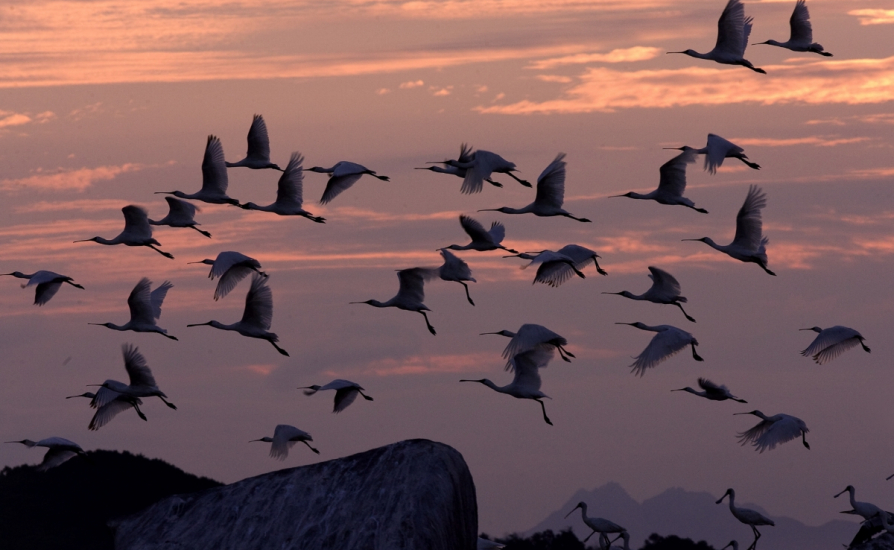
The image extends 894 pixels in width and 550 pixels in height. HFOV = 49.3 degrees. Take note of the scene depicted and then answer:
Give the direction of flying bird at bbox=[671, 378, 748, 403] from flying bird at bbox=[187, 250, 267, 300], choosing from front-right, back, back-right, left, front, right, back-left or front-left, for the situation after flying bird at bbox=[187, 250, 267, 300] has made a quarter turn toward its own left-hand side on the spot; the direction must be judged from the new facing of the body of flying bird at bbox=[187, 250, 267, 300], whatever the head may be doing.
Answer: left

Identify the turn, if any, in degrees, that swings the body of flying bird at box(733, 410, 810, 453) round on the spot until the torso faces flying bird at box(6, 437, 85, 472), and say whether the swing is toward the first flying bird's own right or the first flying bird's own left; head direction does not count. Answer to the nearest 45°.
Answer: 0° — it already faces it

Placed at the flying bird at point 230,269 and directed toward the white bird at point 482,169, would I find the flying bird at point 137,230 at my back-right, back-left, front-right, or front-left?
back-left

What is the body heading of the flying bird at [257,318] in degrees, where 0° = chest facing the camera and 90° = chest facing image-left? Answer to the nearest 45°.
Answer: approximately 90°

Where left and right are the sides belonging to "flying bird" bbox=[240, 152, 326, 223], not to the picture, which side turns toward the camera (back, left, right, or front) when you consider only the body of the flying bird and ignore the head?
left

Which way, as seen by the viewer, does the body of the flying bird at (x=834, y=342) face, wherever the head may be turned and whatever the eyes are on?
to the viewer's left

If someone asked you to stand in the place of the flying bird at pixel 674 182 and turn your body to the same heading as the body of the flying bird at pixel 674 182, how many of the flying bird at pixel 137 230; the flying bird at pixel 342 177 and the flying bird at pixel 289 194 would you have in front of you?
3

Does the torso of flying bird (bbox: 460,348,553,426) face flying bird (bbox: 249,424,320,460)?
yes
